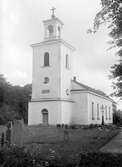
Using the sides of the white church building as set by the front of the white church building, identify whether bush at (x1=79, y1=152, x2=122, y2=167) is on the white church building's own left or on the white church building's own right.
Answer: on the white church building's own left

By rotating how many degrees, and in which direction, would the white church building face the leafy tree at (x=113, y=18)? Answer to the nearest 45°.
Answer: approximately 45° to its left

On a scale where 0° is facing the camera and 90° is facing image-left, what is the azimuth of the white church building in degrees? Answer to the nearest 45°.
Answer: approximately 45°

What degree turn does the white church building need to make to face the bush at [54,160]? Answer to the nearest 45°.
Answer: approximately 45° to its left
